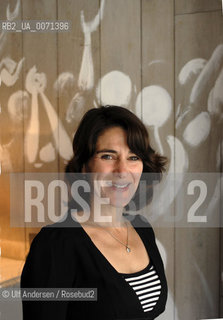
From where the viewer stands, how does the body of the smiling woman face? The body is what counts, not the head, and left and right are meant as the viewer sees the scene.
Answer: facing the viewer and to the right of the viewer
